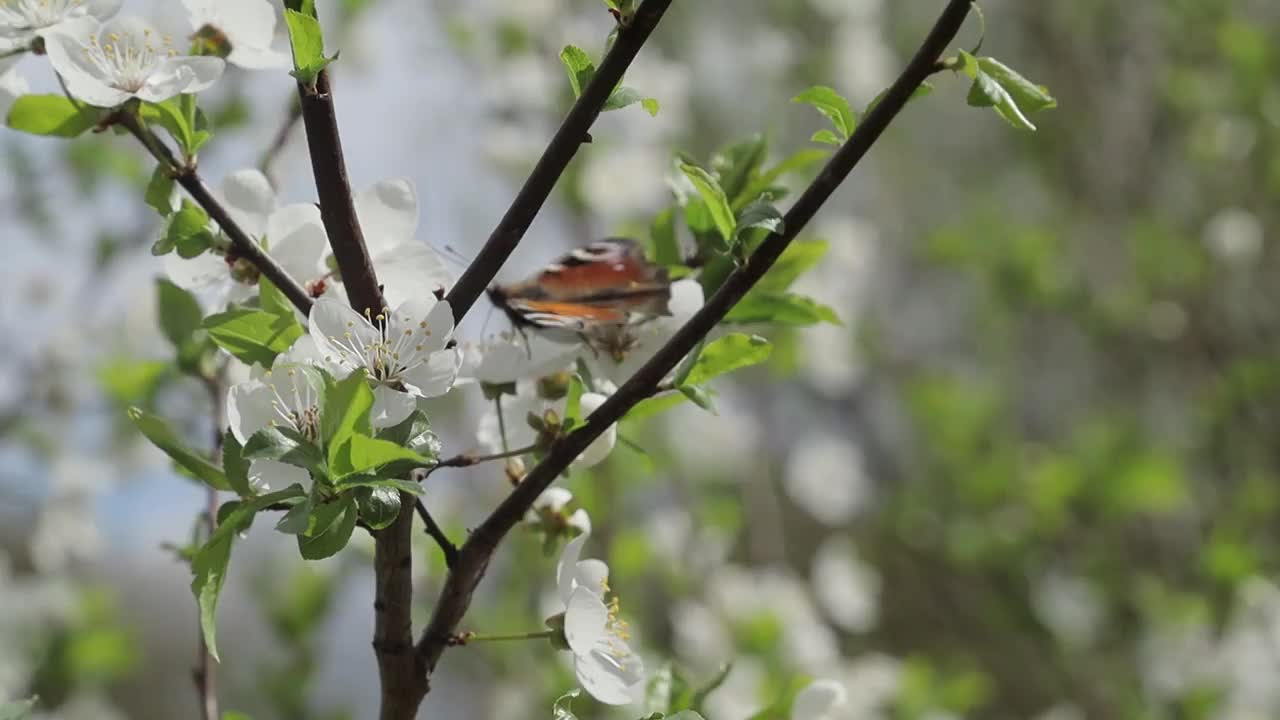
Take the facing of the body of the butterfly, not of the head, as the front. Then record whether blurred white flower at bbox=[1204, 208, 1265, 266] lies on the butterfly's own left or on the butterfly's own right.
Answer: on the butterfly's own right

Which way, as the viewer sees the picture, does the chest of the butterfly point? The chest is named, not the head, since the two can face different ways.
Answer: to the viewer's left

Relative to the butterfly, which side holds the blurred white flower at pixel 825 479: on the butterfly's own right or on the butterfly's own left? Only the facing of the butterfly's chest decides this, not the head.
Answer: on the butterfly's own right
